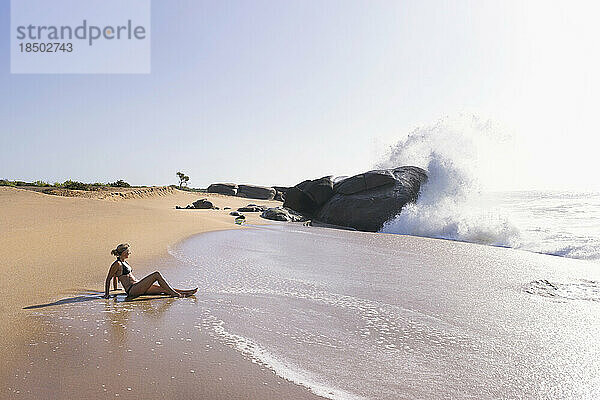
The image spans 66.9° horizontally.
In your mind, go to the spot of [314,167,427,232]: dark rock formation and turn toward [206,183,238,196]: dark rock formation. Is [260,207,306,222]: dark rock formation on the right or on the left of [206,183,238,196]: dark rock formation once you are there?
left

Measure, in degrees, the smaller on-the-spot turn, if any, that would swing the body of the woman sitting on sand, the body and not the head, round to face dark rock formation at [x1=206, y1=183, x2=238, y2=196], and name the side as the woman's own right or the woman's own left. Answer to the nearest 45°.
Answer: approximately 90° to the woman's own left

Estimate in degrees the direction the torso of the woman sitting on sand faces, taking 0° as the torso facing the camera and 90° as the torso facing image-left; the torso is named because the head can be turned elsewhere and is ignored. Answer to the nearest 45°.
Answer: approximately 270°

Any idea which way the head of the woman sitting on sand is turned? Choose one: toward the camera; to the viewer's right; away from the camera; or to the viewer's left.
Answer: to the viewer's right

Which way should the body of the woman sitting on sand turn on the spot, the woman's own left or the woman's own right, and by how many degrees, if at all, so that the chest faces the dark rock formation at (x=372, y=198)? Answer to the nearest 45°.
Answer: approximately 45° to the woman's own left

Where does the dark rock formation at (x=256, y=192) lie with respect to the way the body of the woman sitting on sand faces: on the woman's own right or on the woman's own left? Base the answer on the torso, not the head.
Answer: on the woman's own left

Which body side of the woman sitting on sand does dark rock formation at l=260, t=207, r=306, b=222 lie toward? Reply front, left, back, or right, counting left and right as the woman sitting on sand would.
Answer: left

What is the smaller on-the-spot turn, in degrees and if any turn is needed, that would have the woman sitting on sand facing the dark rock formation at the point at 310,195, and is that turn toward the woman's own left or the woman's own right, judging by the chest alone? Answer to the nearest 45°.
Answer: approximately 45° to the woman's own left
